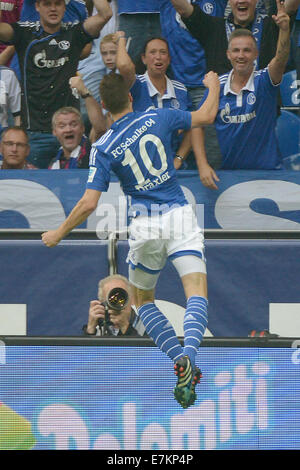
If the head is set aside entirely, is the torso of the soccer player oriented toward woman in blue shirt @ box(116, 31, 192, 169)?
yes

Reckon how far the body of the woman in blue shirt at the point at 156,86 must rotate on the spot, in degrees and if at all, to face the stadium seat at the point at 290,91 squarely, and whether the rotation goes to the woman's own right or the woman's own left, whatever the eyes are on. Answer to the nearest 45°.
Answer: approximately 135° to the woman's own left

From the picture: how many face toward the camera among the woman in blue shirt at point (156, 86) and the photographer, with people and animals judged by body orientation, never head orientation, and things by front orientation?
2

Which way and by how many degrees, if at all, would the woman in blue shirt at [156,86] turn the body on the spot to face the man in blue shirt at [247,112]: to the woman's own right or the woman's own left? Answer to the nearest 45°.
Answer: approximately 90° to the woman's own left

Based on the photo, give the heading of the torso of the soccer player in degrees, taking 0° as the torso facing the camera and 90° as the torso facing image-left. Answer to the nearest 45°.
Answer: approximately 180°

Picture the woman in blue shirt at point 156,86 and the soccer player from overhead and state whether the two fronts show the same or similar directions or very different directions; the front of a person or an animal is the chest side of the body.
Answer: very different directions

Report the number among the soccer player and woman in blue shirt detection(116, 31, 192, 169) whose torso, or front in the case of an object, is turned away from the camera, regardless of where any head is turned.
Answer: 1
